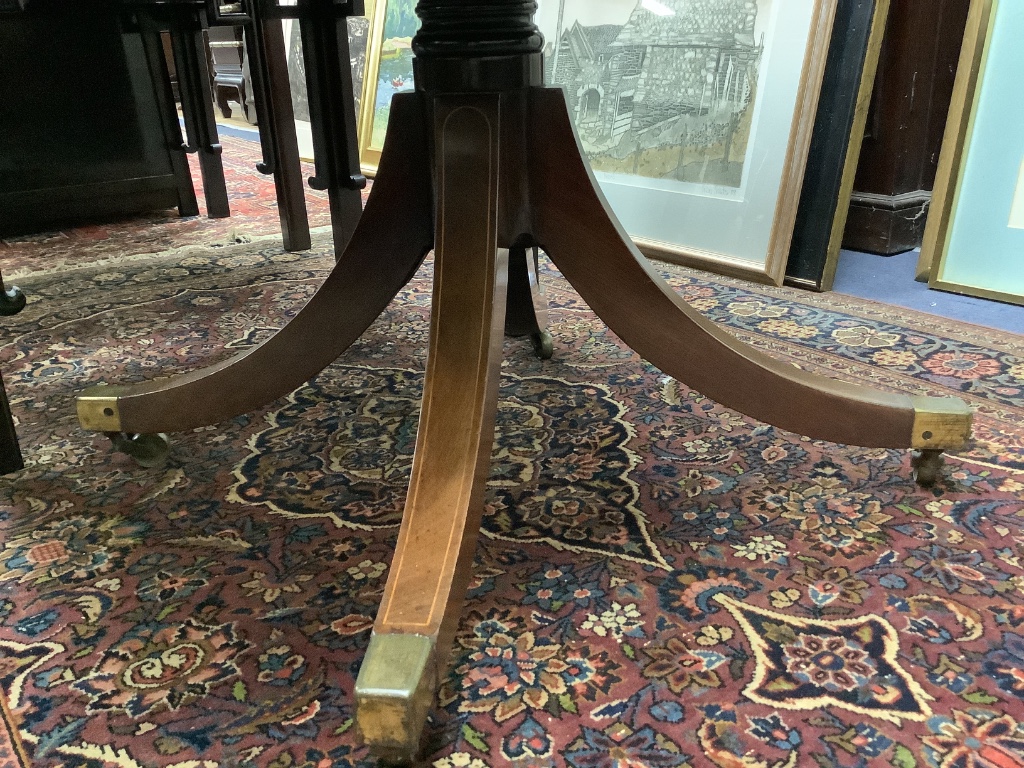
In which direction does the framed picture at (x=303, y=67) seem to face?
toward the camera

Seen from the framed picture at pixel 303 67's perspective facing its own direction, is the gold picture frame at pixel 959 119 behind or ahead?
ahead

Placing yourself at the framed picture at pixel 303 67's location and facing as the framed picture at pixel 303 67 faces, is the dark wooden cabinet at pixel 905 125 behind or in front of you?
in front

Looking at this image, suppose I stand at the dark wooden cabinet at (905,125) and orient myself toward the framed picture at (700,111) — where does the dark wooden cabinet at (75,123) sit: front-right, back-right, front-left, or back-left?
front-right

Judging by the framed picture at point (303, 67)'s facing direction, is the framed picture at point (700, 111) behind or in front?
in front

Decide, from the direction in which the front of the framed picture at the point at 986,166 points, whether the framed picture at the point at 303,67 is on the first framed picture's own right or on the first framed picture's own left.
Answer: on the first framed picture's own right

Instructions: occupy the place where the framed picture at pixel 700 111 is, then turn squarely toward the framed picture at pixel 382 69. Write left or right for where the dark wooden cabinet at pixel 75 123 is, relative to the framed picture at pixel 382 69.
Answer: left

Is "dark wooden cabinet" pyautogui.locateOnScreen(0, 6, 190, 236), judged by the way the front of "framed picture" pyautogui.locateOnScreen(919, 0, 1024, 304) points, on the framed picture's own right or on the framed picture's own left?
on the framed picture's own right

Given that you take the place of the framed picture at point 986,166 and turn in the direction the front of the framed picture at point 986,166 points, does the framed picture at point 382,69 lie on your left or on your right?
on your right

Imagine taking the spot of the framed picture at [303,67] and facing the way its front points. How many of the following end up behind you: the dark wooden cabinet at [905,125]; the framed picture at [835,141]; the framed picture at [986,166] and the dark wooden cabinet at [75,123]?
0

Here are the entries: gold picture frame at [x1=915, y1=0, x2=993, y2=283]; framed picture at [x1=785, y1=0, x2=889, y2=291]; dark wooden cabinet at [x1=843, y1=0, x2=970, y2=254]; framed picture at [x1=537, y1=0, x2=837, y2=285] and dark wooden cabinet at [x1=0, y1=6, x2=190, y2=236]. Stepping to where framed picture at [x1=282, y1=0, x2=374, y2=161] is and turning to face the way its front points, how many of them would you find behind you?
0

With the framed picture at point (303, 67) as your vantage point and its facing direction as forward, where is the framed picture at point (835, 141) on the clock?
the framed picture at point (835, 141) is roughly at 11 o'clock from the framed picture at point (303, 67).

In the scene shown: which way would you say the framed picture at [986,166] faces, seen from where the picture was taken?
facing the viewer
